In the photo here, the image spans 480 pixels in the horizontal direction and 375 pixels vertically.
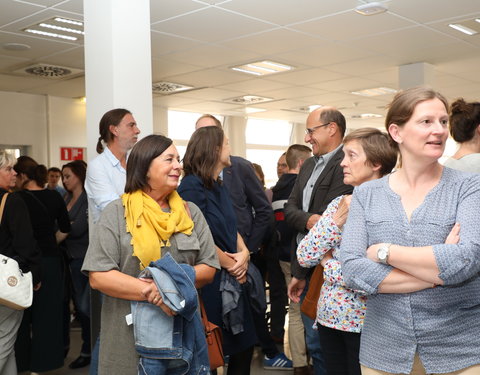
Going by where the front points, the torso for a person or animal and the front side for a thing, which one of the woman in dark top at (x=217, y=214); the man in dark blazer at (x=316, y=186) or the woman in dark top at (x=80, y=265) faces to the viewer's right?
the woman in dark top at (x=217, y=214)

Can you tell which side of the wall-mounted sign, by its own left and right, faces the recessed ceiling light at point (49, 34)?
front

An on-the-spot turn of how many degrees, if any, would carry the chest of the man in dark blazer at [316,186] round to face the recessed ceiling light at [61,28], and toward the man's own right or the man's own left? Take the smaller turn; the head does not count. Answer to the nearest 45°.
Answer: approximately 90° to the man's own right

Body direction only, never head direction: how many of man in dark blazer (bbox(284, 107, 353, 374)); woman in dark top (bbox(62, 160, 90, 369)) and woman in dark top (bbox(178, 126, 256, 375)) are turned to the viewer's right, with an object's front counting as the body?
1

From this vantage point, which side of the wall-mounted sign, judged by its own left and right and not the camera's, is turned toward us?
front

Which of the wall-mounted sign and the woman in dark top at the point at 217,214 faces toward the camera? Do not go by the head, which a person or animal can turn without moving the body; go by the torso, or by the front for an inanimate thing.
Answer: the wall-mounted sign

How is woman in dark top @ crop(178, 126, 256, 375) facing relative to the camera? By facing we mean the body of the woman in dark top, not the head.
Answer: to the viewer's right

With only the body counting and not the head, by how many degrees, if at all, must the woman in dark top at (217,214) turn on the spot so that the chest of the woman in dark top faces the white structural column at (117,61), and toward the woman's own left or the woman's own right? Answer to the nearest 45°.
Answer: approximately 135° to the woman's own left

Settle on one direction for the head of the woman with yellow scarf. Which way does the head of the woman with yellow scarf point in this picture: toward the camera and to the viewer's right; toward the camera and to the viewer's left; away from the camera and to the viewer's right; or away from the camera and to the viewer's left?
toward the camera and to the viewer's right

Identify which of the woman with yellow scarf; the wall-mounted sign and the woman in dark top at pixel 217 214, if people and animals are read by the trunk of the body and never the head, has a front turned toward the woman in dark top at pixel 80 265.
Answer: the wall-mounted sign

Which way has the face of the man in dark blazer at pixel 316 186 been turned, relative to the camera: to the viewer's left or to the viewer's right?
to the viewer's left

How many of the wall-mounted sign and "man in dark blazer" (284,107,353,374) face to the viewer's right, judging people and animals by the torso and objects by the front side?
0
